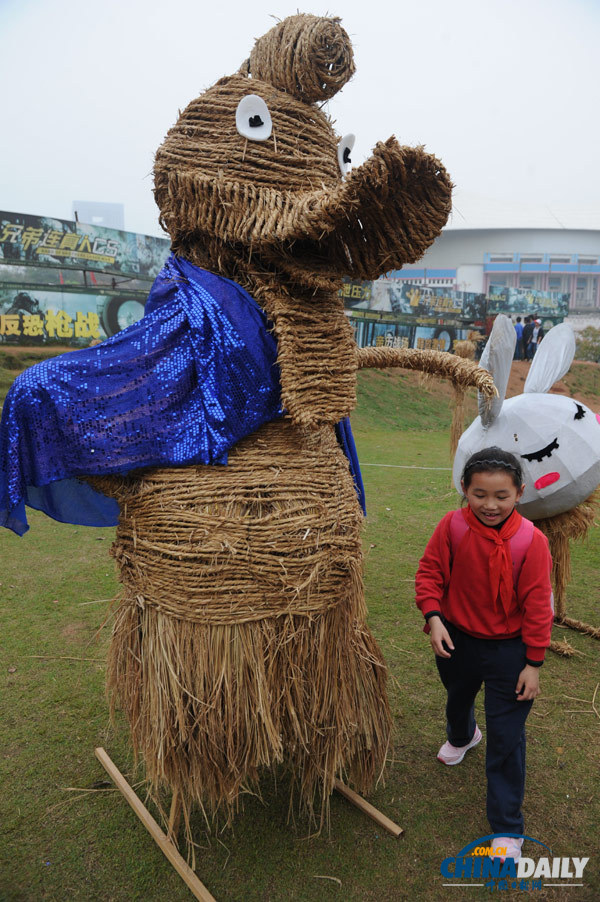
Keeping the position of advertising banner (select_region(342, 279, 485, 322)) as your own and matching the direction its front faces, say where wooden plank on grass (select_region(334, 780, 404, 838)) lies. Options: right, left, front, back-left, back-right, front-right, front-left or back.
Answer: front

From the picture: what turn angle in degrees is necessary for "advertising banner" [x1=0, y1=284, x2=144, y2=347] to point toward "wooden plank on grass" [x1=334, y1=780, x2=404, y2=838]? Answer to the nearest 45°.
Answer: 0° — it already faces it

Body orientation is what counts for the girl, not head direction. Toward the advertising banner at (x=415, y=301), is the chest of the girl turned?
no

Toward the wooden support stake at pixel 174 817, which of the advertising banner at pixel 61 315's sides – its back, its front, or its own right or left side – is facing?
front

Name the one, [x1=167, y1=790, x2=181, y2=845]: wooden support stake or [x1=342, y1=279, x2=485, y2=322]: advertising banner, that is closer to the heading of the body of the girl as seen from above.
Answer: the wooden support stake

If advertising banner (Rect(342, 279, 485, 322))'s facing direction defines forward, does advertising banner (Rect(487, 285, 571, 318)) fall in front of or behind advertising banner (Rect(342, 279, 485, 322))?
behind

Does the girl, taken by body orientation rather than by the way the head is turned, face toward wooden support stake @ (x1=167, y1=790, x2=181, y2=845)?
no

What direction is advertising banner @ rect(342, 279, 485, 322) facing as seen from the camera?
toward the camera

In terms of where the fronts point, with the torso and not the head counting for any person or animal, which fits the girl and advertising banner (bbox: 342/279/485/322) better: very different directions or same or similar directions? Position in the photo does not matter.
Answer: same or similar directions

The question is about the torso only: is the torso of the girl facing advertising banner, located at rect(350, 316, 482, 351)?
no

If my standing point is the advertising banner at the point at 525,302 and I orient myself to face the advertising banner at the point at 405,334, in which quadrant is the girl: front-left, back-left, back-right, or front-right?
front-left

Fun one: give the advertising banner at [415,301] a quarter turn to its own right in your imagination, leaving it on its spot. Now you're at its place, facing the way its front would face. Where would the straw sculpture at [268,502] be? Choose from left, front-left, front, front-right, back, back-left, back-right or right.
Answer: left

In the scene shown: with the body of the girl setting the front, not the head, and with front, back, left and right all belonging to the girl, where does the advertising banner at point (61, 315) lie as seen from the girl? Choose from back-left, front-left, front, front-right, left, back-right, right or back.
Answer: back-right

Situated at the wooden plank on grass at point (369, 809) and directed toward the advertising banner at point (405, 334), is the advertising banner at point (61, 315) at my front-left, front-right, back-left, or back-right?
front-left

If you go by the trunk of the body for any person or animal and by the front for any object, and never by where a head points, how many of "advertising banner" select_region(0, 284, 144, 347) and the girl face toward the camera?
2
